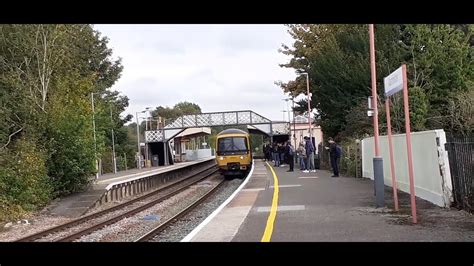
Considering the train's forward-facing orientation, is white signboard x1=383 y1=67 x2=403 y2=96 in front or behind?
in front

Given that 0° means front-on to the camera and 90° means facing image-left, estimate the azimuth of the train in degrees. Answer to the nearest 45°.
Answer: approximately 0°

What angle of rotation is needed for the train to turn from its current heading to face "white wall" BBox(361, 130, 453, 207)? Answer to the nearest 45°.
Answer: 0° — it already faces it

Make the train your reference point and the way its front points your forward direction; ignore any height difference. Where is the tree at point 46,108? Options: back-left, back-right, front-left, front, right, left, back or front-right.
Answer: front-right

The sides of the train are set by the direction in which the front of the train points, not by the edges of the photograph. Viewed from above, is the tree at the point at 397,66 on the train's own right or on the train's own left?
on the train's own left

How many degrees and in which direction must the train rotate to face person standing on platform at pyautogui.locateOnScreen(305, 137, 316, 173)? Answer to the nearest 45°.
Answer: approximately 45° to its left

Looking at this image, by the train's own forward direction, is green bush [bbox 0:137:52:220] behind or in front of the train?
in front
